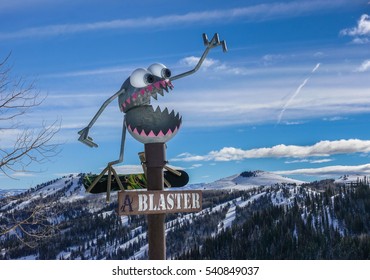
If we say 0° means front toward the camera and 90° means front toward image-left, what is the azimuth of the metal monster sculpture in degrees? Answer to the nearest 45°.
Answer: approximately 315°
